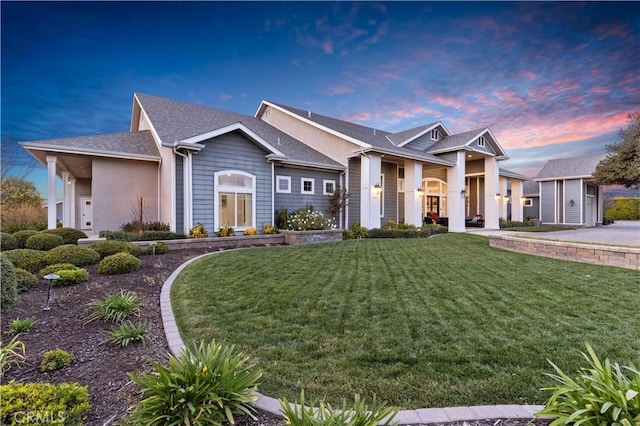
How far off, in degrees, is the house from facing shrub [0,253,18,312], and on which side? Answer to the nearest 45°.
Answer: approximately 45° to its right

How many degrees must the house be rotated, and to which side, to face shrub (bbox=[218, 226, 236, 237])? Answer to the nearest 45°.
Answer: approximately 45° to its right

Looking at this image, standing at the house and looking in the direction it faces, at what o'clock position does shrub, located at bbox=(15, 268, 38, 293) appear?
The shrub is roughly at 2 o'clock from the house.
